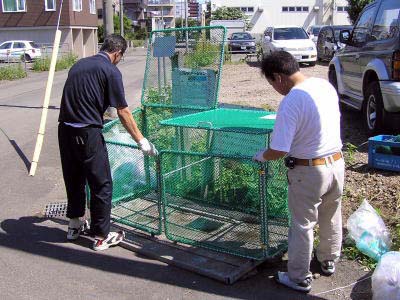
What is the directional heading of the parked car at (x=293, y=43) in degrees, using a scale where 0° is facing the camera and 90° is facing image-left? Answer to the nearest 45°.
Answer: approximately 315°

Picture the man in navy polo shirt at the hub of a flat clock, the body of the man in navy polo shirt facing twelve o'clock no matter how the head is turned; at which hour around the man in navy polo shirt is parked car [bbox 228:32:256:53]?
The parked car is roughly at 11 o'clock from the man in navy polo shirt.

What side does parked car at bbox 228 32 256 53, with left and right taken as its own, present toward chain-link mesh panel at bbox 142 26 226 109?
front

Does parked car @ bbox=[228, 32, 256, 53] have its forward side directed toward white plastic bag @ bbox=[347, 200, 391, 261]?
yes

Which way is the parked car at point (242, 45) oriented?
toward the camera

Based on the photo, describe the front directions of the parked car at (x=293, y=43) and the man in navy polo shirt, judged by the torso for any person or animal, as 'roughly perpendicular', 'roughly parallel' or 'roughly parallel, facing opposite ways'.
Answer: roughly perpendicular

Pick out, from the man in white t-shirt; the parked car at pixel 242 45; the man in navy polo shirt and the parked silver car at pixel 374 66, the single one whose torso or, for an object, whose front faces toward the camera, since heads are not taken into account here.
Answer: the parked car

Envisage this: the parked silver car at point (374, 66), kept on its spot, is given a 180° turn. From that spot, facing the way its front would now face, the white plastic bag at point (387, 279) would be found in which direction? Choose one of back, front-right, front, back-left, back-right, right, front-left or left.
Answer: front-right

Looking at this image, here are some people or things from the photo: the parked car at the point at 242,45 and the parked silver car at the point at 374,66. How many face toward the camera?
1

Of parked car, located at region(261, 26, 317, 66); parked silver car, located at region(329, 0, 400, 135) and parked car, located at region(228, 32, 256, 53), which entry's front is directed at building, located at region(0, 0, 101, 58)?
the parked silver car

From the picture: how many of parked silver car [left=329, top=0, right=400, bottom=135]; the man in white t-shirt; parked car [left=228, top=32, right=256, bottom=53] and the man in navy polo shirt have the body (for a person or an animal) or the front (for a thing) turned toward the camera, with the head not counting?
1

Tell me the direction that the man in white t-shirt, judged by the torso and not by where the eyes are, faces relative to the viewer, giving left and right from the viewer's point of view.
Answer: facing away from the viewer and to the left of the viewer

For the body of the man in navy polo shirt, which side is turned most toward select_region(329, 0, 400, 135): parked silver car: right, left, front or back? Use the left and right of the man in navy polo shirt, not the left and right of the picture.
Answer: front

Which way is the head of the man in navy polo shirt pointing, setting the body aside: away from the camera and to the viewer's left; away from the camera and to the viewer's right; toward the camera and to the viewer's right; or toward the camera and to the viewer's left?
away from the camera and to the viewer's right

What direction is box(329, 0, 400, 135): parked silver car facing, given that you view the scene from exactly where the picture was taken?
facing away from the viewer and to the left of the viewer

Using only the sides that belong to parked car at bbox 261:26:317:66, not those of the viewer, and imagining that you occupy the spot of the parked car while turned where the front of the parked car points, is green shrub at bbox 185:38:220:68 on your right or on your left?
on your right

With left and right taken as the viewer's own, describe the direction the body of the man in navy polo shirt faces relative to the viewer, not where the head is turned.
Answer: facing away from the viewer and to the right of the viewer

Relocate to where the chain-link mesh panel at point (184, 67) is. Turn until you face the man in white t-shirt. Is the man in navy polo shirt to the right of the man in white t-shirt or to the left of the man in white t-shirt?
right
